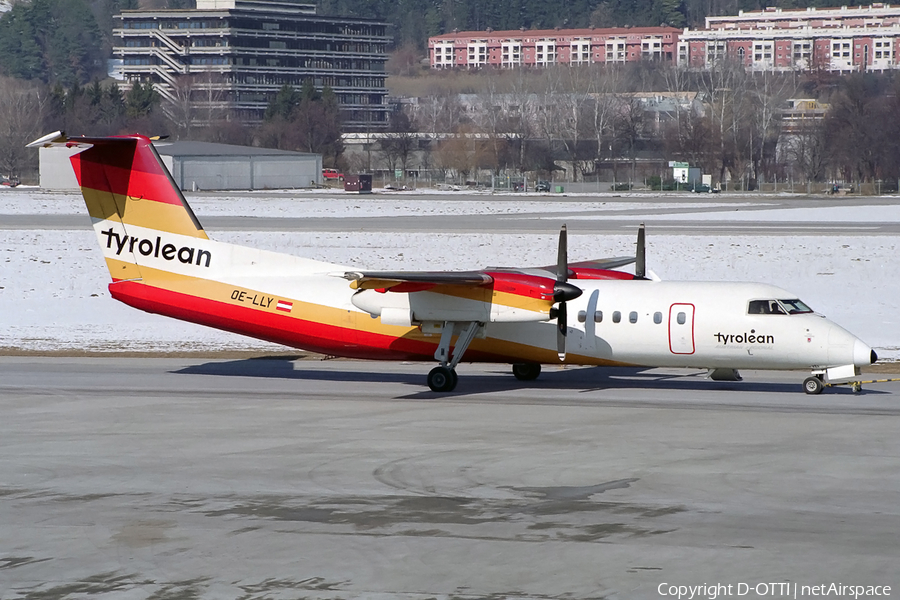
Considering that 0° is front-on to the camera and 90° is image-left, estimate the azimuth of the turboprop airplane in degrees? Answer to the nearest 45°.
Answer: approximately 270°
